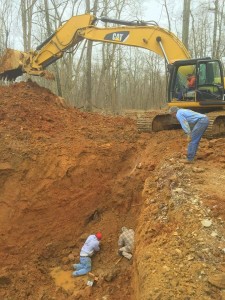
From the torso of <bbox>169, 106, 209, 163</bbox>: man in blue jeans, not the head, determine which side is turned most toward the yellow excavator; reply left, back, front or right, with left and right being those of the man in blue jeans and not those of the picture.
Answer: right

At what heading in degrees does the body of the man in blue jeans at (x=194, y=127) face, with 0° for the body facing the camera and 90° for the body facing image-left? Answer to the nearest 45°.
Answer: approximately 90°

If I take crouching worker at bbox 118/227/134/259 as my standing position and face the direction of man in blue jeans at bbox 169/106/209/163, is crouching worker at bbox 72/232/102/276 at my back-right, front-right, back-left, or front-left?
back-left
